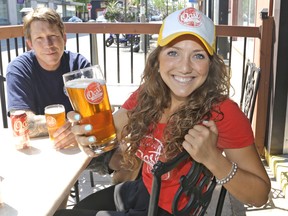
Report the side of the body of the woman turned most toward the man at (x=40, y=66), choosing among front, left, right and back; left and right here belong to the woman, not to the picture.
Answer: right

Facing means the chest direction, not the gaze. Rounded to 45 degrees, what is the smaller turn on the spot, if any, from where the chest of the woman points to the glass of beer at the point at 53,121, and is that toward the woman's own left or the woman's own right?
approximately 90° to the woman's own right

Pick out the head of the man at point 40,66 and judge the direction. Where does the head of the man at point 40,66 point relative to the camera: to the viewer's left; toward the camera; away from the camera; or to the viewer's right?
toward the camera

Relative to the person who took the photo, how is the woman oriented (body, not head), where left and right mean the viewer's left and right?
facing the viewer and to the left of the viewer

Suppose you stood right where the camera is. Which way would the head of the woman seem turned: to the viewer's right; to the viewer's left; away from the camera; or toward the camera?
toward the camera
